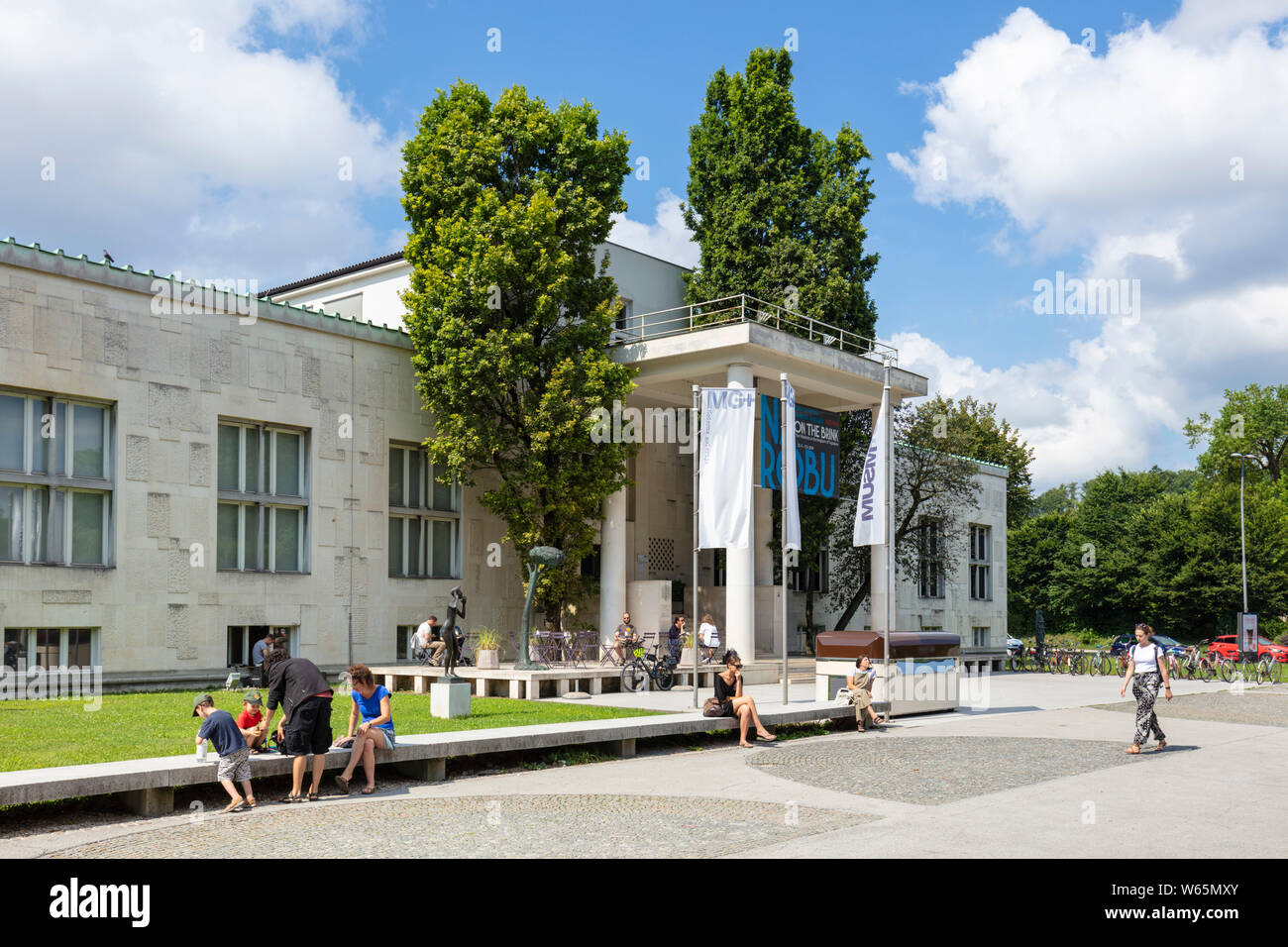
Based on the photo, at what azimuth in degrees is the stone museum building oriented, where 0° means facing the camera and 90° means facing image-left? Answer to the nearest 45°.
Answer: approximately 315°

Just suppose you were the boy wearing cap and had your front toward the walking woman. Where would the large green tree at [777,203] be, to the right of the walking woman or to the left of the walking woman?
left

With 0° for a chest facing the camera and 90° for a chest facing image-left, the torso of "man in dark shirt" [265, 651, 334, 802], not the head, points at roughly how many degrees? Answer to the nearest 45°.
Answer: approximately 135°

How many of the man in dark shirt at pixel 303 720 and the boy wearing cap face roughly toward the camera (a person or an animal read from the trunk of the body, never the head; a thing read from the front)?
0

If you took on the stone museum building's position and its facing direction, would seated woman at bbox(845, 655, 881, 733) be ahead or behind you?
ahead

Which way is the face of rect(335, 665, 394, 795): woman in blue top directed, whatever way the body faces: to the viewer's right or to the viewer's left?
to the viewer's left

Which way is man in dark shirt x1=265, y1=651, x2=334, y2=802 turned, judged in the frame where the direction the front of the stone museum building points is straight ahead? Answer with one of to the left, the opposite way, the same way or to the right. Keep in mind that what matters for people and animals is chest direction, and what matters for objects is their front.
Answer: the opposite way

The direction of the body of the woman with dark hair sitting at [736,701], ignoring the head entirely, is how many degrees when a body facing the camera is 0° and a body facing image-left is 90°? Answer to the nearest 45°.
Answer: approximately 315°

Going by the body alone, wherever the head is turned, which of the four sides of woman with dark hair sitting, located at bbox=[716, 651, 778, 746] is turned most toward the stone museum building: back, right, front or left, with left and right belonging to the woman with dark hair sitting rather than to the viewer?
back
